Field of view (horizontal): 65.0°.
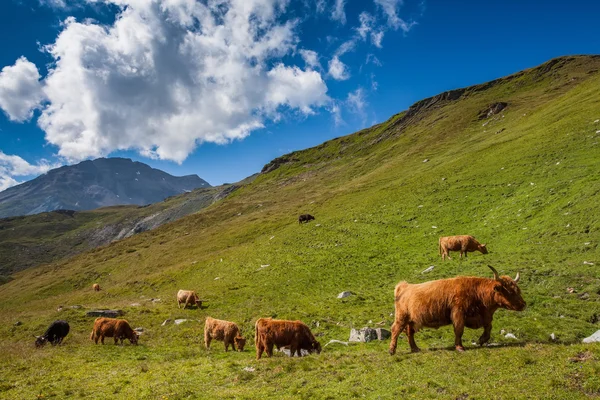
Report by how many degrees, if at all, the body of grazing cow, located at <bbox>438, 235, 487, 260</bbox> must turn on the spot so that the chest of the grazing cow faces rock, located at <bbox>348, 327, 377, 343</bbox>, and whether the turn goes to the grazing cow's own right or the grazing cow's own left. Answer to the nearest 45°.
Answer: approximately 90° to the grazing cow's own right

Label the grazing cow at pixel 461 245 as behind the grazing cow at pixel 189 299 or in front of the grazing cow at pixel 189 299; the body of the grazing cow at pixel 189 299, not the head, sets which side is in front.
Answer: in front

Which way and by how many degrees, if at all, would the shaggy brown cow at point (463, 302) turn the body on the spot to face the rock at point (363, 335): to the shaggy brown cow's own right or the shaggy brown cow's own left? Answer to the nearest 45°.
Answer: approximately 135° to the shaggy brown cow's own left

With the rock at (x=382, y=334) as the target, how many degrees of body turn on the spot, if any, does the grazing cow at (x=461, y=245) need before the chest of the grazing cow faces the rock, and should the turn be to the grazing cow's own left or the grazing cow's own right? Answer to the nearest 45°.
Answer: approximately 90° to the grazing cow's own right

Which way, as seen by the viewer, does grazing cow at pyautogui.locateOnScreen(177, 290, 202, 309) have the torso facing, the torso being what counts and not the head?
to the viewer's right

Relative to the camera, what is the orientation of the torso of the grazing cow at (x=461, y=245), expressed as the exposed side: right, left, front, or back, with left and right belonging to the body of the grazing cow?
right

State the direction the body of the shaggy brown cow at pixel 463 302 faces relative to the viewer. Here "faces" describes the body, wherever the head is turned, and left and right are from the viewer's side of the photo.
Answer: facing to the right of the viewer

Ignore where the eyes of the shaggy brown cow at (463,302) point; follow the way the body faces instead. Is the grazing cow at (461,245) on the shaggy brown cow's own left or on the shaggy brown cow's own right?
on the shaggy brown cow's own left

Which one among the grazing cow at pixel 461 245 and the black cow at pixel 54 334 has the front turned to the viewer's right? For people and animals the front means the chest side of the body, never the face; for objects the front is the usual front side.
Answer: the grazing cow

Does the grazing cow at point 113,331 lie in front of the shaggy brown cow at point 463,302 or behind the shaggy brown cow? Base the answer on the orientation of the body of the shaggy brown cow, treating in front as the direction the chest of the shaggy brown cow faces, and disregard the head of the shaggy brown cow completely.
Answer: behind

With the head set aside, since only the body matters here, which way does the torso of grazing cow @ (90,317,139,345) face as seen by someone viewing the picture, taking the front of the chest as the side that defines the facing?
to the viewer's right
